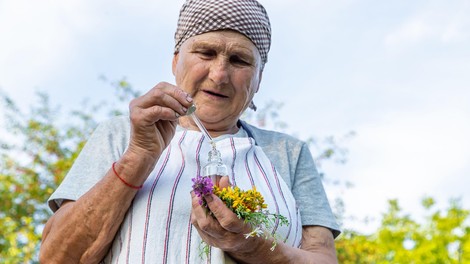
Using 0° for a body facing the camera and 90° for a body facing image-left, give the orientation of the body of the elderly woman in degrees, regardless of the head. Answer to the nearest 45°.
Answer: approximately 0°
